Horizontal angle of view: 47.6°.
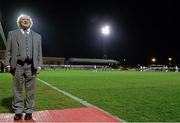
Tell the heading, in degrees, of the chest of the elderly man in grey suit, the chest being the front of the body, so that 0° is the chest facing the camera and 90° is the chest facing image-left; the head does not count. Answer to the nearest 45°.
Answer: approximately 0°
